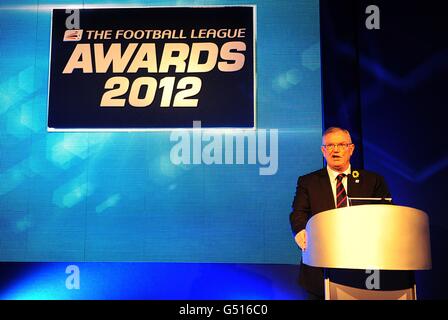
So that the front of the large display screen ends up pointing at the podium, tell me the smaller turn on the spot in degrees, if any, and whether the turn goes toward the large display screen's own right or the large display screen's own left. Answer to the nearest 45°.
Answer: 0° — it already faces it

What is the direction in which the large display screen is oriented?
toward the camera

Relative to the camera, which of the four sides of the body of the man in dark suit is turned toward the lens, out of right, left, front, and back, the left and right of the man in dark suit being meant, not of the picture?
front

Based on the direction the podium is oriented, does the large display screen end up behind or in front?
behind
